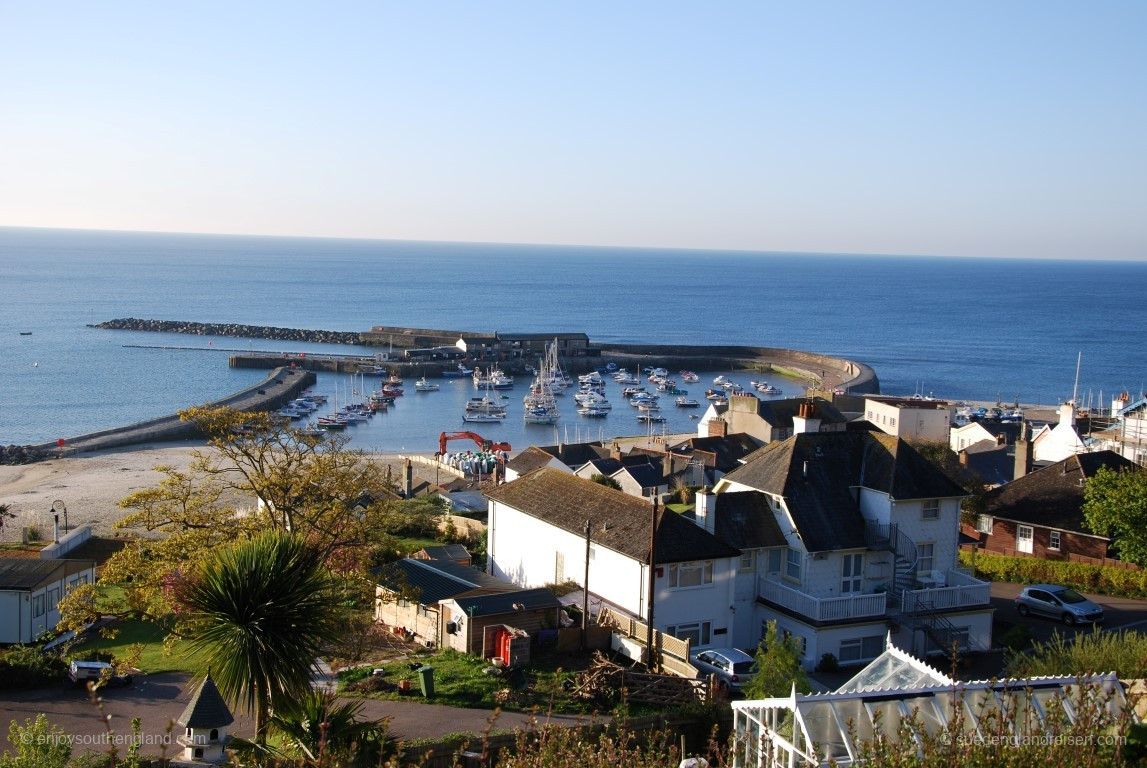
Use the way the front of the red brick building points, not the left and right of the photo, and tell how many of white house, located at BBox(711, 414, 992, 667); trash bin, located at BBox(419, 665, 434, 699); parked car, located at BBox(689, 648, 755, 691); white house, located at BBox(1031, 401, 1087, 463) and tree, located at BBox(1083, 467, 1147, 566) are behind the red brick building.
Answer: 1

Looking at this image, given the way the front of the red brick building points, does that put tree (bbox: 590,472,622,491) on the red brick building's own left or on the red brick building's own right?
on the red brick building's own right

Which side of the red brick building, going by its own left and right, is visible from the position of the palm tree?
front

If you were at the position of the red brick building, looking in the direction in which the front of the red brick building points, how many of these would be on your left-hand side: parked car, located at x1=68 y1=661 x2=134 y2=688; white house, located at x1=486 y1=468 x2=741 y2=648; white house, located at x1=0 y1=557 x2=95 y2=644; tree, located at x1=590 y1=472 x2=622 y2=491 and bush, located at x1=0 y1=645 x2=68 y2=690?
0

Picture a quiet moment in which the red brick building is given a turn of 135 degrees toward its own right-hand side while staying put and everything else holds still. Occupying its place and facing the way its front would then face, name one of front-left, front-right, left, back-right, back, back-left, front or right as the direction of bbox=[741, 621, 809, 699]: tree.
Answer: back-left

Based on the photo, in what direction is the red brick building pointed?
toward the camera

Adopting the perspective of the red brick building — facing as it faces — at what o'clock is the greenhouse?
The greenhouse is roughly at 12 o'clock from the red brick building.

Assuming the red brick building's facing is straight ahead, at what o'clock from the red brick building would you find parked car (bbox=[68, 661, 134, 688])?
The parked car is roughly at 1 o'clock from the red brick building.

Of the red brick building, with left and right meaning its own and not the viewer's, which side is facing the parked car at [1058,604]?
front

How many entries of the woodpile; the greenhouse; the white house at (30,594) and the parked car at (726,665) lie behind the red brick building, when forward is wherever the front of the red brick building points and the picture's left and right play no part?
0

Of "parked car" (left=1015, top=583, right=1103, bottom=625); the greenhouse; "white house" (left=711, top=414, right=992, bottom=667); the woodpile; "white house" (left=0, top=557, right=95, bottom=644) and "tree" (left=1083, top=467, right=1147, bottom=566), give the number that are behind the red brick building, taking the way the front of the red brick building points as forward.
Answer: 0

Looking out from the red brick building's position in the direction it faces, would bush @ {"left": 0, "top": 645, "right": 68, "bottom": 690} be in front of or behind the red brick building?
in front
